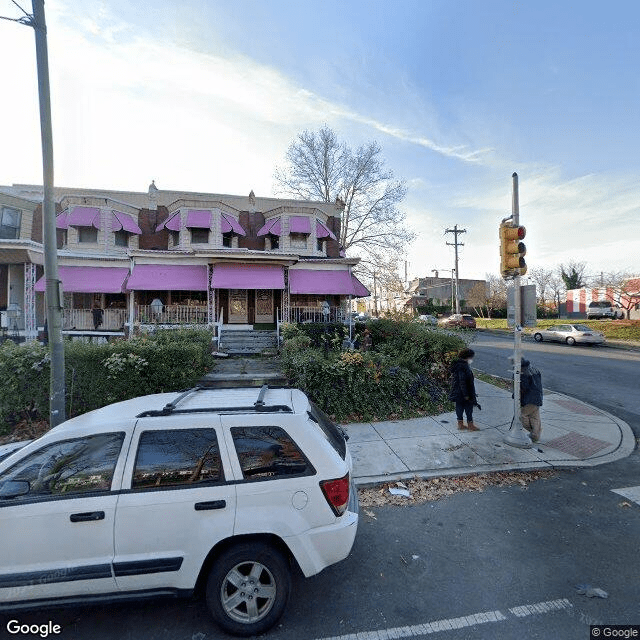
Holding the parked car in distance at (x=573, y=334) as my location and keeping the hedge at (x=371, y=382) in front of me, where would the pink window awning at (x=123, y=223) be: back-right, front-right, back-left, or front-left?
front-right

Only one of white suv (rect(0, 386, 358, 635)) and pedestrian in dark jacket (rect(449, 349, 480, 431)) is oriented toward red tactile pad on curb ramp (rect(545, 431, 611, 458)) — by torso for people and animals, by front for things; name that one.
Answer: the pedestrian in dark jacket

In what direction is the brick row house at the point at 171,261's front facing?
toward the camera

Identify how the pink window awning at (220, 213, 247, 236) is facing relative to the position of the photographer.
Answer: facing the viewer and to the right of the viewer

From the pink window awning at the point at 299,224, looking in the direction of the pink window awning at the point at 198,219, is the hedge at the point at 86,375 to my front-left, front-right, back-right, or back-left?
front-left

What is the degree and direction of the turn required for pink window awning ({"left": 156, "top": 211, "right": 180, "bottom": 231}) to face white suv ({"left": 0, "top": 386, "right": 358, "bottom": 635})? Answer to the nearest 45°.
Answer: approximately 45° to its left

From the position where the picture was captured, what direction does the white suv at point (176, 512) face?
facing to the left of the viewer

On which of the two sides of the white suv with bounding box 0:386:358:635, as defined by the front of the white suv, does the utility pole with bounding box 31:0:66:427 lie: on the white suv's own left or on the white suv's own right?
on the white suv's own right

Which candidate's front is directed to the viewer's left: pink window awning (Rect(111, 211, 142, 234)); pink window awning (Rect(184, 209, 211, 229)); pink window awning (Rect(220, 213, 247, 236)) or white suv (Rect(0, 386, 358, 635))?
the white suv

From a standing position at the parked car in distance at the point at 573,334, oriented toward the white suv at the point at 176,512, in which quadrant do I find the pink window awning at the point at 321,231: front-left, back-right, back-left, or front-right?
front-right

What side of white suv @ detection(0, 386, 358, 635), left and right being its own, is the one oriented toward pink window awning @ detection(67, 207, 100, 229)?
right

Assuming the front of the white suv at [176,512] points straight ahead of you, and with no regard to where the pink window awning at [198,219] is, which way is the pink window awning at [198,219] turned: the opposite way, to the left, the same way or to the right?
to the left

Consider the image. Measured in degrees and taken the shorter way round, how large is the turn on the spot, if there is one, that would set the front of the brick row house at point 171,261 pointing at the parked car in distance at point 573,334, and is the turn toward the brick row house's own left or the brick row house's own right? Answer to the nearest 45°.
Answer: approximately 90° to the brick row house's own left

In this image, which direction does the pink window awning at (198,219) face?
toward the camera

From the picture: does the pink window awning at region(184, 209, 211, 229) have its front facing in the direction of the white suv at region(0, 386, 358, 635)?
yes

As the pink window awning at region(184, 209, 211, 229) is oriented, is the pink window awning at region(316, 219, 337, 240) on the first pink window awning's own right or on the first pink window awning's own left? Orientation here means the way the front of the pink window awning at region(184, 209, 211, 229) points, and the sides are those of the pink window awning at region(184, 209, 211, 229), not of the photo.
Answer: on the first pink window awning's own left

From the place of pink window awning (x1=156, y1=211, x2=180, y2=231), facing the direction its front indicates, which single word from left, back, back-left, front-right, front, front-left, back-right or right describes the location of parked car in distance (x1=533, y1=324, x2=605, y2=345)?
back-left
